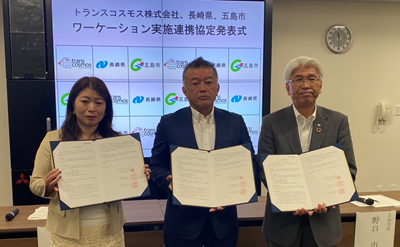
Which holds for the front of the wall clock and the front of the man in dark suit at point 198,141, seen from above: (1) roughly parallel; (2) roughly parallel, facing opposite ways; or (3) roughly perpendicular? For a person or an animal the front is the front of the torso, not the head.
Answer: roughly parallel

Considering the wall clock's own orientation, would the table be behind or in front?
in front

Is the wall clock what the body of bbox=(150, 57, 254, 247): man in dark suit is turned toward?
no

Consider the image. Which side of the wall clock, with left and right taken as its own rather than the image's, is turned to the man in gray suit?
front

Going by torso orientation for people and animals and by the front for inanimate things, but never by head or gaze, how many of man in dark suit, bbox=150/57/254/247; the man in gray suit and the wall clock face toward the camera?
3

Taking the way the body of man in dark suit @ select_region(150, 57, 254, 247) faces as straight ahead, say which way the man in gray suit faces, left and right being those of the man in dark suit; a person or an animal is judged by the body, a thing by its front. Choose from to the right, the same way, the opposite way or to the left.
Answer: the same way

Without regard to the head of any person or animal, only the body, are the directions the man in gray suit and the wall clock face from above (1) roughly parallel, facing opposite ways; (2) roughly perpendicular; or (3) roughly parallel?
roughly parallel

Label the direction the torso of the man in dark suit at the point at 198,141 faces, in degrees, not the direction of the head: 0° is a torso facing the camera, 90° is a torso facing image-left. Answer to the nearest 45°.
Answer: approximately 0°

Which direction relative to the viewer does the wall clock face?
toward the camera

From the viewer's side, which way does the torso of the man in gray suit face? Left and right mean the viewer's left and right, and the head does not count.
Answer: facing the viewer

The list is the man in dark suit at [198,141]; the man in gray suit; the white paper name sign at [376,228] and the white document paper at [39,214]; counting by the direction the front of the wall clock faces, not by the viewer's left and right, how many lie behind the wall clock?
0

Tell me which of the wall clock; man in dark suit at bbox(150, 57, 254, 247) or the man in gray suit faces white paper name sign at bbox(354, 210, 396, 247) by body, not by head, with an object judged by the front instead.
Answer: the wall clock
